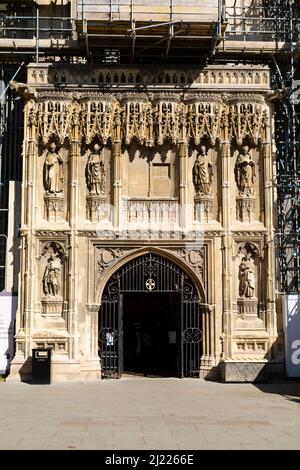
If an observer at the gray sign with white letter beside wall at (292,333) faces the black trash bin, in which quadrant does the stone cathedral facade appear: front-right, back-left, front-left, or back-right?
front-right

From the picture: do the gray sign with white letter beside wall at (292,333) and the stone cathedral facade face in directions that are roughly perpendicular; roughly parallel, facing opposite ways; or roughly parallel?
roughly parallel

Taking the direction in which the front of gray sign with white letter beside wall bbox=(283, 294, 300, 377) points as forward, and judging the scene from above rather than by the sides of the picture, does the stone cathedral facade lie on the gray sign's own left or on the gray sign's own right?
on the gray sign's own right

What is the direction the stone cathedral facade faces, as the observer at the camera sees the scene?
facing the viewer

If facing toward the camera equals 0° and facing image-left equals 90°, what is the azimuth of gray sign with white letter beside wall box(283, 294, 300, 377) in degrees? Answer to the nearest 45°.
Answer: approximately 0°

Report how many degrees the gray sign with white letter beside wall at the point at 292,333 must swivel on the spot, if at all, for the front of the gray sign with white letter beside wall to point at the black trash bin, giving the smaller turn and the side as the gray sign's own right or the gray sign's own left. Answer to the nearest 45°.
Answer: approximately 90° to the gray sign's own right

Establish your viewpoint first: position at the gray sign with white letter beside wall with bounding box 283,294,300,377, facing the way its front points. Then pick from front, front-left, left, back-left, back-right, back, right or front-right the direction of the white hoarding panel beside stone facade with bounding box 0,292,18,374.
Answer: right

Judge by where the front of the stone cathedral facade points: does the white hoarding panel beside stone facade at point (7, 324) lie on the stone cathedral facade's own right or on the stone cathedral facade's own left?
on the stone cathedral facade's own right

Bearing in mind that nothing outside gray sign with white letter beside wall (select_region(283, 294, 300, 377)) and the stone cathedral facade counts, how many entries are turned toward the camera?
2

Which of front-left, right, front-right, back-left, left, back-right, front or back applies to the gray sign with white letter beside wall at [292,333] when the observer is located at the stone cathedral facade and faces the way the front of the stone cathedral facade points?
left
